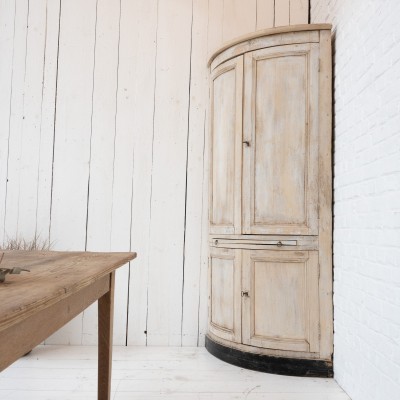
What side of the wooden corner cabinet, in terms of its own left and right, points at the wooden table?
front
